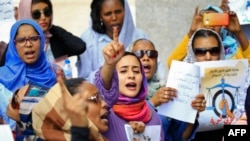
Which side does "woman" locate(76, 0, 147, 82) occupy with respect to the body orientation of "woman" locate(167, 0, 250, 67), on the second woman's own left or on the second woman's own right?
on the second woman's own right

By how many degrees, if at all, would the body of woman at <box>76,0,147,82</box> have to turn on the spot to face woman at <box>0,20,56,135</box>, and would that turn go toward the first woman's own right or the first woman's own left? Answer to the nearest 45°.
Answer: approximately 45° to the first woman's own right

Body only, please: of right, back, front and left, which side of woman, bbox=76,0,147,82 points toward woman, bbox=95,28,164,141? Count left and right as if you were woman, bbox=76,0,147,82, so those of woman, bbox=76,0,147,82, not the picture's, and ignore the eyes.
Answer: front

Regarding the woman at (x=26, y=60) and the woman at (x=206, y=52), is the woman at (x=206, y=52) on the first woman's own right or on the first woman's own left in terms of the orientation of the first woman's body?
on the first woman's own left

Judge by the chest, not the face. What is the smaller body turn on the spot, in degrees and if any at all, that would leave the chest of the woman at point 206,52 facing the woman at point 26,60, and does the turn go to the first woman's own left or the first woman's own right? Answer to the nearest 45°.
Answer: approximately 90° to the first woman's own right
